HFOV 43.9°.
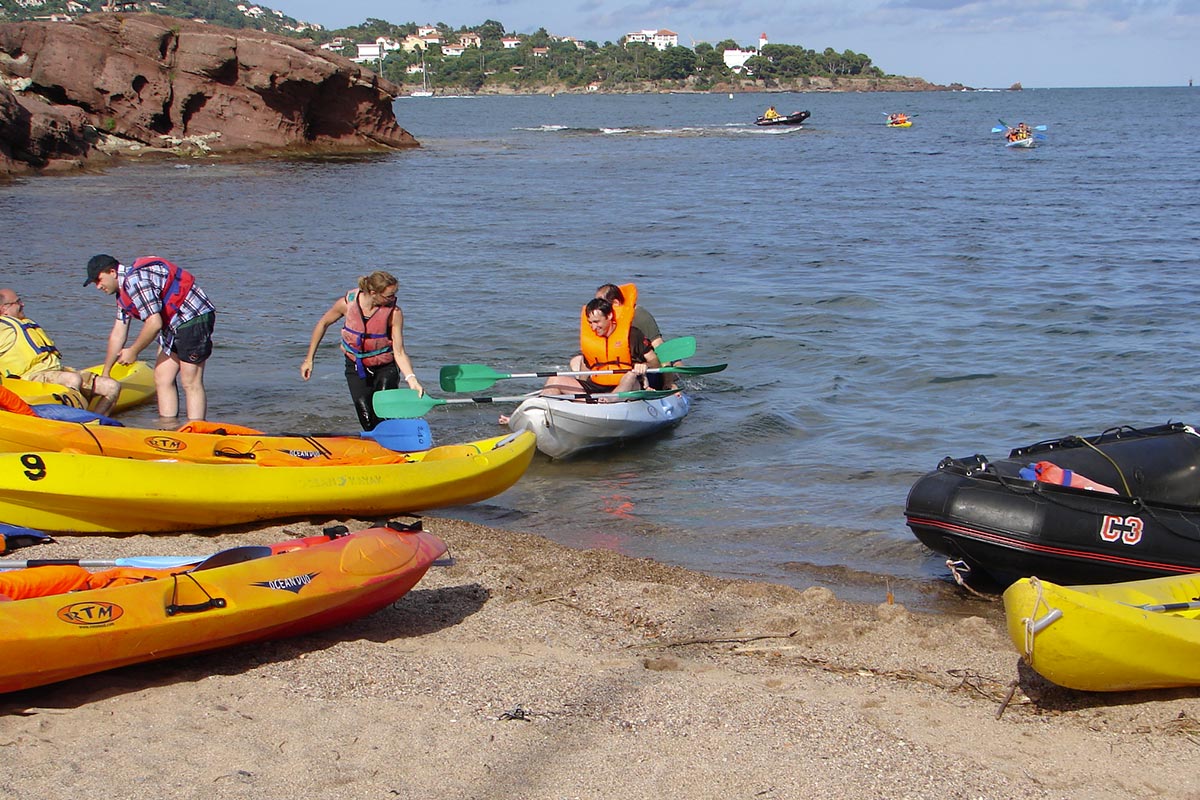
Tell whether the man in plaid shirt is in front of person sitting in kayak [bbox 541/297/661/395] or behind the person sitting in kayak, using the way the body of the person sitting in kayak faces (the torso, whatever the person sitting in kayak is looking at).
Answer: in front

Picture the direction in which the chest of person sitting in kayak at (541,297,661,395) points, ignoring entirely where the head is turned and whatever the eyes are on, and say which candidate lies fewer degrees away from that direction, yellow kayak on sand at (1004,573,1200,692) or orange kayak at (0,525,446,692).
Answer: the orange kayak

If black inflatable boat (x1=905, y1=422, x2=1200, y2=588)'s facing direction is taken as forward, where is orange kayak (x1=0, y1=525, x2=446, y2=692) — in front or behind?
in front

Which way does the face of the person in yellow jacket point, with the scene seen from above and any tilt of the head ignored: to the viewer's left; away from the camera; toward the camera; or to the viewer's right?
to the viewer's right

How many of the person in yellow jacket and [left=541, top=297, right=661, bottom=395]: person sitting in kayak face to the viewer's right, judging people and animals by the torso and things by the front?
1

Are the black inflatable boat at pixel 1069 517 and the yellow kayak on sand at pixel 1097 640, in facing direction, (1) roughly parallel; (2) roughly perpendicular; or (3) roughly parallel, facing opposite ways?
roughly parallel

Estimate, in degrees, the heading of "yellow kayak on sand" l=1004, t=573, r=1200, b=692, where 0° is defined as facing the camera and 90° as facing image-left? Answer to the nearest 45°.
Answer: approximately 90°

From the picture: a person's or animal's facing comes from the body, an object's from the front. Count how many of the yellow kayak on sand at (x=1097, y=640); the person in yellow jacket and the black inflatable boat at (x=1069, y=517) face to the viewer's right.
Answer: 1

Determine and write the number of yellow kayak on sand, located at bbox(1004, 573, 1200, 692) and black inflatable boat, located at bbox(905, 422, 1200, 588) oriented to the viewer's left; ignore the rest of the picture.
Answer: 2

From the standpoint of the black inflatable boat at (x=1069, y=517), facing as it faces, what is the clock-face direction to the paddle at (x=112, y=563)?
The paddle is roughly at 11 o'clock from the black inflatable boat.

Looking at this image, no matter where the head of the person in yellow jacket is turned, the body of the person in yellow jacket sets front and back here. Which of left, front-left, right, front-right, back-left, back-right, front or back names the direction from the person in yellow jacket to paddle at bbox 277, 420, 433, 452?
front-right

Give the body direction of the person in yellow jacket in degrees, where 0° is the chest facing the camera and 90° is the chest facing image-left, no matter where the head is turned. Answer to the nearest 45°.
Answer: approximately 270°

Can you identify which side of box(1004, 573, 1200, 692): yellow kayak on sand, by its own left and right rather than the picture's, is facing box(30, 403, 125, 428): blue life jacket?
front

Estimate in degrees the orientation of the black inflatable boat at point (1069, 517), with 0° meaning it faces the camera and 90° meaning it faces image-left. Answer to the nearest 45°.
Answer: approximately 90°

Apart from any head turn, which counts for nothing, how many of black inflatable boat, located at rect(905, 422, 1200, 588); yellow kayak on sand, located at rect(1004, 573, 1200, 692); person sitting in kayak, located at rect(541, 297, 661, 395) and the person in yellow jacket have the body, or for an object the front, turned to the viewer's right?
1
